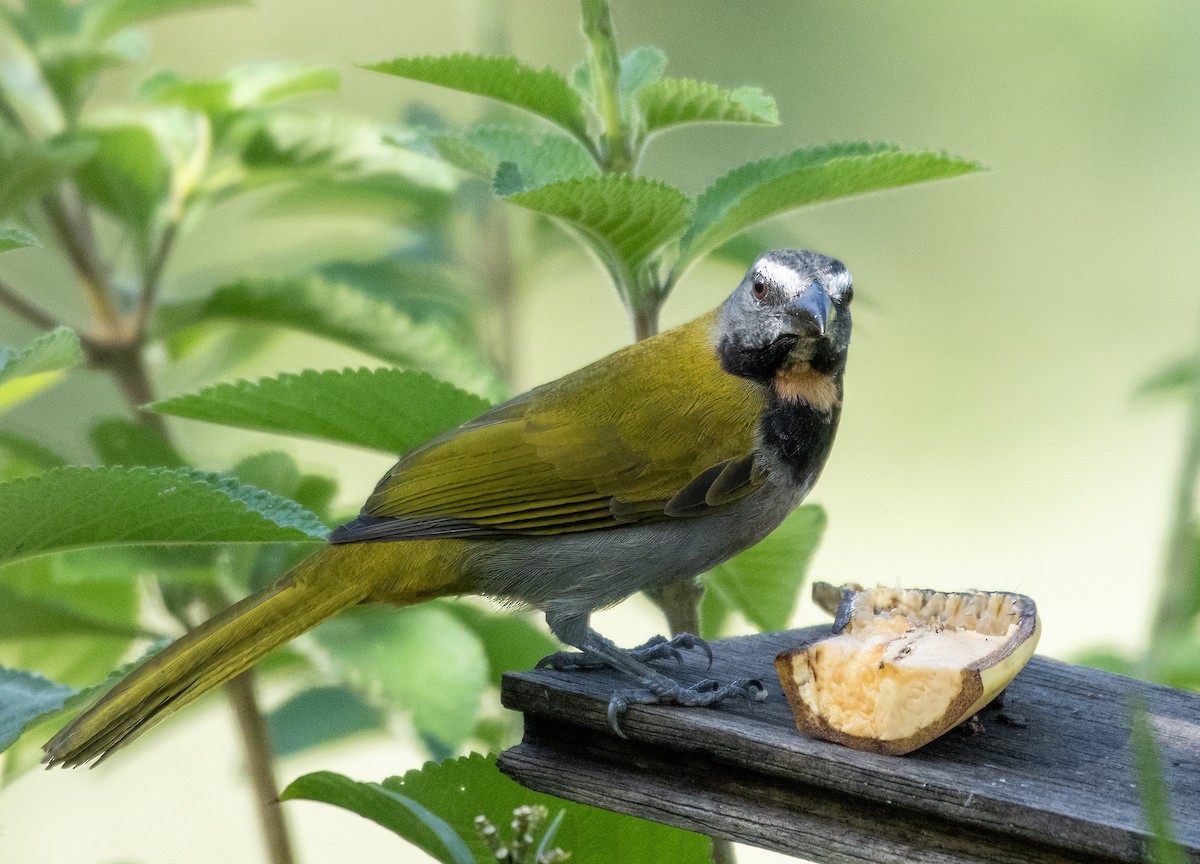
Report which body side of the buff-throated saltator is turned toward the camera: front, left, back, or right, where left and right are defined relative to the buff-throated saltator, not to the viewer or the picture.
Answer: right

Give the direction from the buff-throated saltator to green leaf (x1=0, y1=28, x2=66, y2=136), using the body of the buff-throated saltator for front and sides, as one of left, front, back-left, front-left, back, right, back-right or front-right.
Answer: back-left

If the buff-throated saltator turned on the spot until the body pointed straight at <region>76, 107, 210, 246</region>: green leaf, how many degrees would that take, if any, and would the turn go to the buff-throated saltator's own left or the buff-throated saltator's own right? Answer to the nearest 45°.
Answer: approximately 135° to the buff-throated saltator's own left

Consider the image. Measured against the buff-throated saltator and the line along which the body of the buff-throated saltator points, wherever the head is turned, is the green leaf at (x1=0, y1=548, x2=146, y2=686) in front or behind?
behind

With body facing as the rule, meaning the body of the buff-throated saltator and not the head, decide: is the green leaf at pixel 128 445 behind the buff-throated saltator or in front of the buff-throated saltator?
behind

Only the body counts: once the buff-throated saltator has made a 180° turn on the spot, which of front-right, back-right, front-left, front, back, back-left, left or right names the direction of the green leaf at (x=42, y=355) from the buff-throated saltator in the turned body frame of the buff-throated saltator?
front-left
